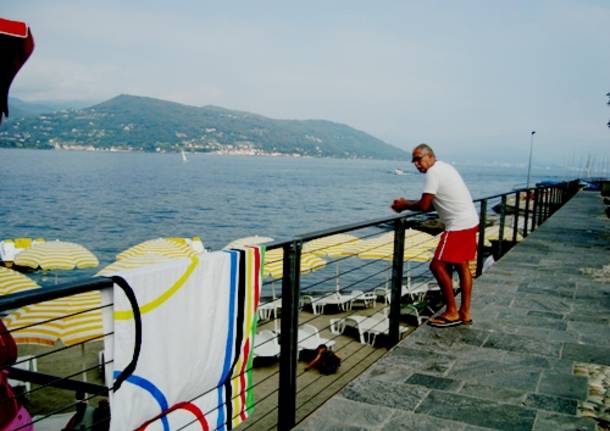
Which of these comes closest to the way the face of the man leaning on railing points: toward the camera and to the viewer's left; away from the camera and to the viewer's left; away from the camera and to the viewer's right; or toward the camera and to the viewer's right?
toward the camera and to the viewer's left

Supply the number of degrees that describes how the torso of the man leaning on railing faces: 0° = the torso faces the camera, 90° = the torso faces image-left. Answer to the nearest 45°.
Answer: approximately 90°

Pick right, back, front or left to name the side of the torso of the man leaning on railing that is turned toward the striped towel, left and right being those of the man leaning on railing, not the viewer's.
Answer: left

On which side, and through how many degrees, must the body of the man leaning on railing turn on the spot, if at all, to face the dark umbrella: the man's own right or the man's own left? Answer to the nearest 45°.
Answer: approximately 45° to the man's own left
